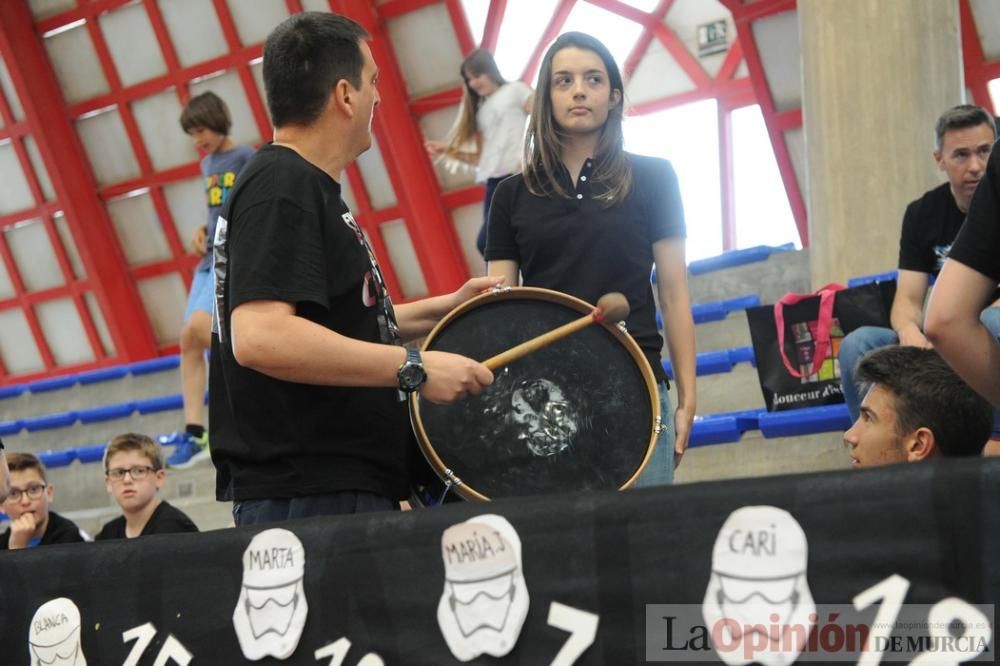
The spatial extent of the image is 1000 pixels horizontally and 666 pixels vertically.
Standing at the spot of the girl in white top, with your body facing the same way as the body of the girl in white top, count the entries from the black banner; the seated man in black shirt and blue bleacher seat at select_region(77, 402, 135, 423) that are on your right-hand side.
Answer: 1

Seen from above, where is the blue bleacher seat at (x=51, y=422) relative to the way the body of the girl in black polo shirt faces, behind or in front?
behind

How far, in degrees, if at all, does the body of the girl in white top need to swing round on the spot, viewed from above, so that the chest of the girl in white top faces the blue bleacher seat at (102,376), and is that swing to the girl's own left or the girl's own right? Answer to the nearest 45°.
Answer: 0° — they already face it

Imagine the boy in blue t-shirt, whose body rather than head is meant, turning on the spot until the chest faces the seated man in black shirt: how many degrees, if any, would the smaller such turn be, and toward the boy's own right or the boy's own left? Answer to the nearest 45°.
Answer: approximately 90° to the boy's own left

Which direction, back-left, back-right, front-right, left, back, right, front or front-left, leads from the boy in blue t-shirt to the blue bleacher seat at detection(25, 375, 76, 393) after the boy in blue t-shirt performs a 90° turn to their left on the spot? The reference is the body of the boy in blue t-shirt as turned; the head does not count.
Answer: back-left

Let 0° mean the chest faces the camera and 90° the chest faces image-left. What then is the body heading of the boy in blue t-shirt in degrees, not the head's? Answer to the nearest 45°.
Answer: approximately 45°

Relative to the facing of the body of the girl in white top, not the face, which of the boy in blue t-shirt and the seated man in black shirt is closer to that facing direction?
the boy in blue t-shirt

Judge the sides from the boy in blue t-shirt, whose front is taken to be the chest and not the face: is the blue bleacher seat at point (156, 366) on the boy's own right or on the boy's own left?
on the boy's own right

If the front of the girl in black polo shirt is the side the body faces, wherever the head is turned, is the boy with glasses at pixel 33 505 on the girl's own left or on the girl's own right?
on the girl's own right

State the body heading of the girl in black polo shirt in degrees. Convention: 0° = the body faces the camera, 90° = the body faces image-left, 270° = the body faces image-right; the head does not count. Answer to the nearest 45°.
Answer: approximately 0°
